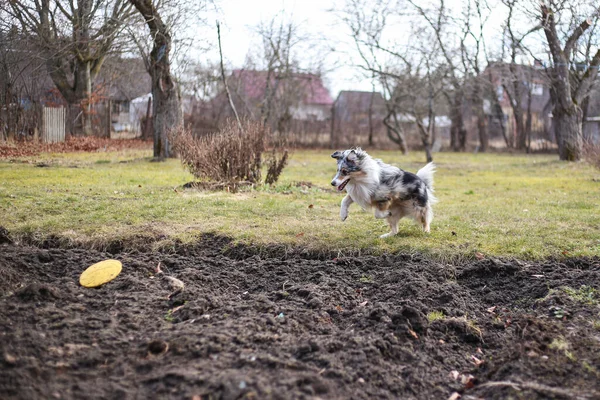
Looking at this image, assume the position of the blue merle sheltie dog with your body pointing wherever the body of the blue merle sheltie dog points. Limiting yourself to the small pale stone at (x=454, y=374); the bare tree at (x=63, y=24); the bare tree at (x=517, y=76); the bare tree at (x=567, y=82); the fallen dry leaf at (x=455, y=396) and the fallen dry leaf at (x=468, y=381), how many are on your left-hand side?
3

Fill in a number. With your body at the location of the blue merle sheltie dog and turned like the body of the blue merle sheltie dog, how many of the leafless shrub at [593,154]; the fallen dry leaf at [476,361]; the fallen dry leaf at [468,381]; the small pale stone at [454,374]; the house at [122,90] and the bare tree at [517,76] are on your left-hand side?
3

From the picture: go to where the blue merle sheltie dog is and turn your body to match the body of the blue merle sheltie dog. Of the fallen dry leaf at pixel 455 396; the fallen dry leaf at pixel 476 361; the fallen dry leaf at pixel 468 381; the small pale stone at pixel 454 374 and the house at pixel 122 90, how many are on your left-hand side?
4

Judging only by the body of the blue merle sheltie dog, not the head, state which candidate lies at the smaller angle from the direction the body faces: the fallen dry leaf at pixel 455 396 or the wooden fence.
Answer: the wooden fence

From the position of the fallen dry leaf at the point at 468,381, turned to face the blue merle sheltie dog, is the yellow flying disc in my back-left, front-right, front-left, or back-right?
front-left

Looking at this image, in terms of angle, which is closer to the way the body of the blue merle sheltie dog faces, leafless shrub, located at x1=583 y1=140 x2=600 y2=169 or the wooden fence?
the wooden fence

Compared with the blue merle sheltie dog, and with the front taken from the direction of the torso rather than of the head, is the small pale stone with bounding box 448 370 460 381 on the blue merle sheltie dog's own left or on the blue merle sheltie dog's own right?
on the blue merle sheltie dog's own left

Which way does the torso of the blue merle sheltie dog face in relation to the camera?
to the viewer's left

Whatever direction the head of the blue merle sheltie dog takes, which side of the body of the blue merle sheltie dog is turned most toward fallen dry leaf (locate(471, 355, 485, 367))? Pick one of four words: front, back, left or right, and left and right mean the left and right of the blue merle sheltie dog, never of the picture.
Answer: left

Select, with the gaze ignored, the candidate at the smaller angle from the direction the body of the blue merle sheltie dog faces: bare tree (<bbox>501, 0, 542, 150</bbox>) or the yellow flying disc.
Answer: the yellow flying disc

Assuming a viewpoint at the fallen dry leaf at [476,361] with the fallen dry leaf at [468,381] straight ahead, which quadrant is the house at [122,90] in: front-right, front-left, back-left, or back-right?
back-right

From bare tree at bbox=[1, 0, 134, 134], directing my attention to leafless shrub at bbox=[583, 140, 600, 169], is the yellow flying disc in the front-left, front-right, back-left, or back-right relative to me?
front-right
